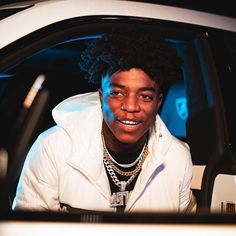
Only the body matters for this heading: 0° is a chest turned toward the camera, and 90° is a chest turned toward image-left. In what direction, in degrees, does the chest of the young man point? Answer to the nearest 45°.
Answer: approximately 0°
